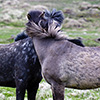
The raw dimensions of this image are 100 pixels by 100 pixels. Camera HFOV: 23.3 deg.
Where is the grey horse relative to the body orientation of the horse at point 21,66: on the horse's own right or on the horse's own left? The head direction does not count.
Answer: on the horse's own right

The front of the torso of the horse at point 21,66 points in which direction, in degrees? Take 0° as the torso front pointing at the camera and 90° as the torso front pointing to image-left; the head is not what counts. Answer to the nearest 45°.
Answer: approximately 270°

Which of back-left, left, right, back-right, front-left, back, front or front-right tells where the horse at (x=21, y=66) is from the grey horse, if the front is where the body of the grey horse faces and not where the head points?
front-right

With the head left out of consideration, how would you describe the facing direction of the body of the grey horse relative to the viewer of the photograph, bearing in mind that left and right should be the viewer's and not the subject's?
facing to the left of the viewer

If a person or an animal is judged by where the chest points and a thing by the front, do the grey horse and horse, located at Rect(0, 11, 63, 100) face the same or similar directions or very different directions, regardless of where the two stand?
very different directions

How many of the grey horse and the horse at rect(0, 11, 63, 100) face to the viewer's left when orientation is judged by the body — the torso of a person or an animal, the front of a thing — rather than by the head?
1
